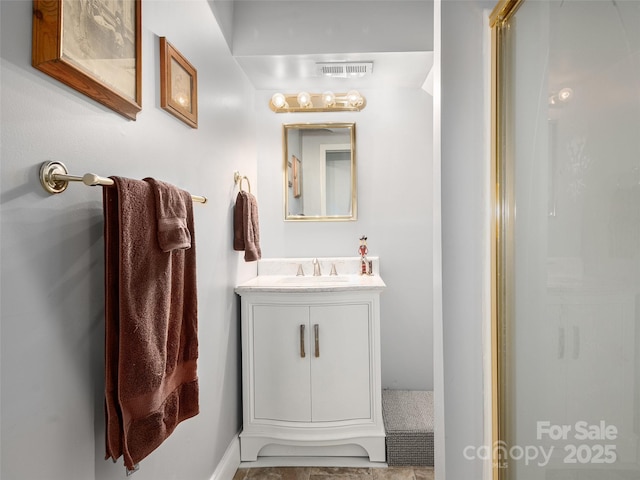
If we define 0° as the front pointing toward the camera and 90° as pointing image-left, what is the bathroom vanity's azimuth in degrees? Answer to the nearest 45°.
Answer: approximately 0°

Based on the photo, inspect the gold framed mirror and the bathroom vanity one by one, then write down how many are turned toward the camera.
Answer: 2

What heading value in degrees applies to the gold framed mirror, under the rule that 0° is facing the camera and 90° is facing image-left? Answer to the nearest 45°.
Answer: approximately 0°

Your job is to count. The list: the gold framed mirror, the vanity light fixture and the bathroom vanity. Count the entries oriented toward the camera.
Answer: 3

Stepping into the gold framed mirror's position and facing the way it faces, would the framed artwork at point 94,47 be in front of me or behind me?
in front

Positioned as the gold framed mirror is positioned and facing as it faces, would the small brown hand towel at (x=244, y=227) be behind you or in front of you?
in front

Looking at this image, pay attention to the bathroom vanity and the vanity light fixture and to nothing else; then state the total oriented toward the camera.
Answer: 2
